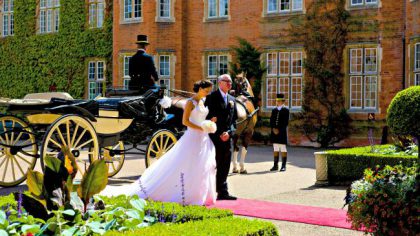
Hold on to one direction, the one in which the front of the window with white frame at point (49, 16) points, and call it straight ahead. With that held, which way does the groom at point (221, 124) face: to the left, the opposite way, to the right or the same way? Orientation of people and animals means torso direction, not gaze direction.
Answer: the same way

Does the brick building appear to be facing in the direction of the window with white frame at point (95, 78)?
no

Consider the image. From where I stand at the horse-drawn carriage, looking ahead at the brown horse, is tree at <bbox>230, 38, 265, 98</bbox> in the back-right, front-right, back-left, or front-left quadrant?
front-left

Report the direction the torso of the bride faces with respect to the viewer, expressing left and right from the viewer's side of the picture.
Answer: facing the viewer and to the right of the viewer

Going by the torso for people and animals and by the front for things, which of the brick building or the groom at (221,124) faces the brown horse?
the brick building

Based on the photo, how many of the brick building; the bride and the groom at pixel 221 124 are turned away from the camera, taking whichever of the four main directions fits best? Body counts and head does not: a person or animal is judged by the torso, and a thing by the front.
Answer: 0

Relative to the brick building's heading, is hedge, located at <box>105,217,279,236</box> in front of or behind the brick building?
in front

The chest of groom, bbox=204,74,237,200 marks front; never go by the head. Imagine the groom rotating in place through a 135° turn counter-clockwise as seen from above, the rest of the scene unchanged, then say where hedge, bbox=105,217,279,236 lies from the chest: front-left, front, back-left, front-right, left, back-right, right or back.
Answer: back

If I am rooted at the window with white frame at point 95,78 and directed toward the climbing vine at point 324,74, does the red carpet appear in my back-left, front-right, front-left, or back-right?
front-right

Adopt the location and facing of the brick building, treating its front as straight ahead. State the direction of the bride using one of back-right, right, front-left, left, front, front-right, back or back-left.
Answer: front

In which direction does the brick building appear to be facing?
toward the camera

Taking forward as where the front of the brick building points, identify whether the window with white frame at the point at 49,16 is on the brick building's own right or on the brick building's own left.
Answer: on the brick building's own right

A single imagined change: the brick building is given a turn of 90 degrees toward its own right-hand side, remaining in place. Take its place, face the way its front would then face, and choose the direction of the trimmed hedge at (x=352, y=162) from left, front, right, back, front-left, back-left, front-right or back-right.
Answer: left

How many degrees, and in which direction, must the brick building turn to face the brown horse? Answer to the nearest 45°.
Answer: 0° — it already faces it

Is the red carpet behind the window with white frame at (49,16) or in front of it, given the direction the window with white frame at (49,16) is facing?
in front
